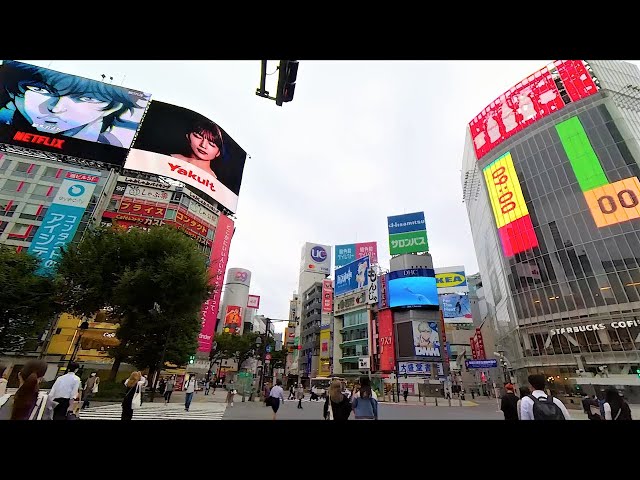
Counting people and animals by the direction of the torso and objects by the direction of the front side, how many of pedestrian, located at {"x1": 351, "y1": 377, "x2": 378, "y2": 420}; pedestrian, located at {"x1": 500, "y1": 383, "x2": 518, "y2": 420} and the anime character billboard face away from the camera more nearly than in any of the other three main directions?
2

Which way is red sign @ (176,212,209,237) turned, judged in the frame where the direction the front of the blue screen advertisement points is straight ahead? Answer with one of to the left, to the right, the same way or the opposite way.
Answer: to the left

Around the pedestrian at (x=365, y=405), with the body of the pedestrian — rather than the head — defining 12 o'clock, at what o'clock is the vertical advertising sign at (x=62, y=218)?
The vertical advertising sign is roughly at 10 o'clock from the pedestrian.

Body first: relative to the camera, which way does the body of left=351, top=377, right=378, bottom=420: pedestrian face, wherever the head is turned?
away from the camera

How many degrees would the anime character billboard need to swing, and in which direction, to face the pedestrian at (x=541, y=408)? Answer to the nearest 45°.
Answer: approximately 45° to its right

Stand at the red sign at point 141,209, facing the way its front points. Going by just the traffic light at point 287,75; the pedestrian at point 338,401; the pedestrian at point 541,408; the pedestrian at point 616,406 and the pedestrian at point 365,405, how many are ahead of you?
5

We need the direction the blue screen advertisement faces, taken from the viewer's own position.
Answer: facing the viewer

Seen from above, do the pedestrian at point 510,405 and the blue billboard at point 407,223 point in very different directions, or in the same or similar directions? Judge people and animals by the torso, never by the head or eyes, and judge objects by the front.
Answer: very different directions

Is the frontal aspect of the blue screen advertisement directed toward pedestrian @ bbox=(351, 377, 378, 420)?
yes

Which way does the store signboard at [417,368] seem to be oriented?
toward the camera

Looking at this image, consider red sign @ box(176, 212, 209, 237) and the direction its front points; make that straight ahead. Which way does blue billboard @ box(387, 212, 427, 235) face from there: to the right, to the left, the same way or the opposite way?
to the right

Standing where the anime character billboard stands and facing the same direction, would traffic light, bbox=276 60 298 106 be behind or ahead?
ahead

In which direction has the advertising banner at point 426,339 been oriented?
toward the camera

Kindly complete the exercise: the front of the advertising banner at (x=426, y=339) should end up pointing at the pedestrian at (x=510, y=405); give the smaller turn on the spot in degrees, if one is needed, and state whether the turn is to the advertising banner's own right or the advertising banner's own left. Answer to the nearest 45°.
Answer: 0° — it already faces them

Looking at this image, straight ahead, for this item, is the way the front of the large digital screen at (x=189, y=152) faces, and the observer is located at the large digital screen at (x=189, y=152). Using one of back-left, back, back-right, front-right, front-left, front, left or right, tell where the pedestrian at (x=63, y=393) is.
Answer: front-right

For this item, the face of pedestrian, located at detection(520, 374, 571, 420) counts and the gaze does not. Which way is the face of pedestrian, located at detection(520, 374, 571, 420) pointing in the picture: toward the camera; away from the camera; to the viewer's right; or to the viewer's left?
away from the camera
